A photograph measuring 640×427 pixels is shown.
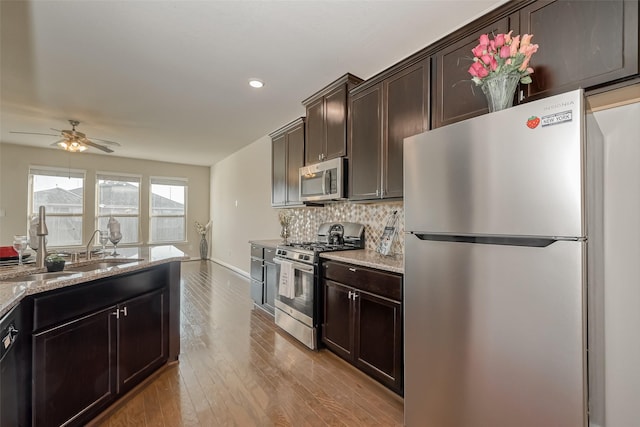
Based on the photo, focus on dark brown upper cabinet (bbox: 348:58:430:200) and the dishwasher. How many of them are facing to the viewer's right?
1

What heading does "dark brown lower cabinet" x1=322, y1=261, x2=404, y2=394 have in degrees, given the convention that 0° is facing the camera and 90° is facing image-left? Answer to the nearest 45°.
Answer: approximately 45°

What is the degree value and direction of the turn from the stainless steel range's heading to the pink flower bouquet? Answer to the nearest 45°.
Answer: approximately 90° to its left

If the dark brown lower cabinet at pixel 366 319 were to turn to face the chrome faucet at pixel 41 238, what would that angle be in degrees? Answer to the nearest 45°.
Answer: approximately 45° to its right

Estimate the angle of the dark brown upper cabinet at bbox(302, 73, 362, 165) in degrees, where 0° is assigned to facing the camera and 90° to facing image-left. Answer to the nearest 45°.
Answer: approximately 45°
